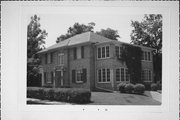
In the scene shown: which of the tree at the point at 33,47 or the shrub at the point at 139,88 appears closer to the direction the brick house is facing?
the tree

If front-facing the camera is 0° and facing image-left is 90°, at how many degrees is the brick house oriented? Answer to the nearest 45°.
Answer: approximately 45°

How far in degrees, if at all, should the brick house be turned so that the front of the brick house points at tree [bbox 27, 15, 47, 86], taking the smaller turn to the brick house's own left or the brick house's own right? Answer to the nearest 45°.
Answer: approximately 45° to the brick house's own right

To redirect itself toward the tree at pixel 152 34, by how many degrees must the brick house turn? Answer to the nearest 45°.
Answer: approximately 135° to its left
